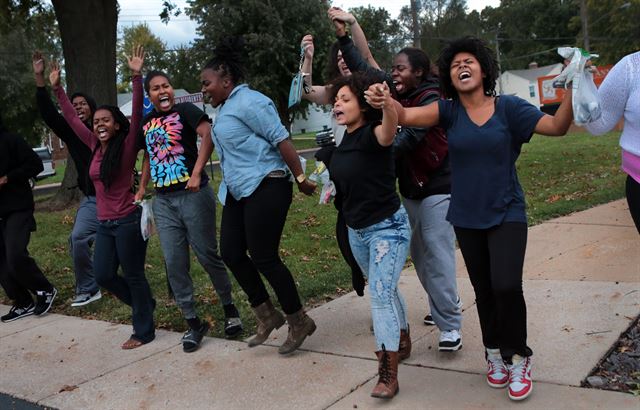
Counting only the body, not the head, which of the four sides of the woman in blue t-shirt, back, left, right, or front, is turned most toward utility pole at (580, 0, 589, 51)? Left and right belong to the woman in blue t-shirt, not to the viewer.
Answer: back

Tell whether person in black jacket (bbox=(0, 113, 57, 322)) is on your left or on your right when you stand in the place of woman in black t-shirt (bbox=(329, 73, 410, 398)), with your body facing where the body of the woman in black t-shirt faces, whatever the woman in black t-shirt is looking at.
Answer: on your right

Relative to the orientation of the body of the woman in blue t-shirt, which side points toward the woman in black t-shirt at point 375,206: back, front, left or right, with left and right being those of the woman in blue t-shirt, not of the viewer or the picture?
right

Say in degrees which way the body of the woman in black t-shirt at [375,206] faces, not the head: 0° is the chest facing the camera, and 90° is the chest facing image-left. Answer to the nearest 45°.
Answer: approximately 45°

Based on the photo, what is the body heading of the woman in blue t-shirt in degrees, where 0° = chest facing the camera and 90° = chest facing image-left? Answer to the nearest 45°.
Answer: approximately 0°

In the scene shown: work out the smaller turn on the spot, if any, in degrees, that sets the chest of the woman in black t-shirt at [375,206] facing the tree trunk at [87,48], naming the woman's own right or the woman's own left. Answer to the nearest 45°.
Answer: approximately 90° to the woman's own right

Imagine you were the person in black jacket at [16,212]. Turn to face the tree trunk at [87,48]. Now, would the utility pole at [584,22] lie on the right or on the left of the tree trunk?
right

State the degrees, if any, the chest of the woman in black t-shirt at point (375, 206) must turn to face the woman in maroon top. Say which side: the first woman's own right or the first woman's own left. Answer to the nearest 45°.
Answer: approximately 90° to the first woman's own right
